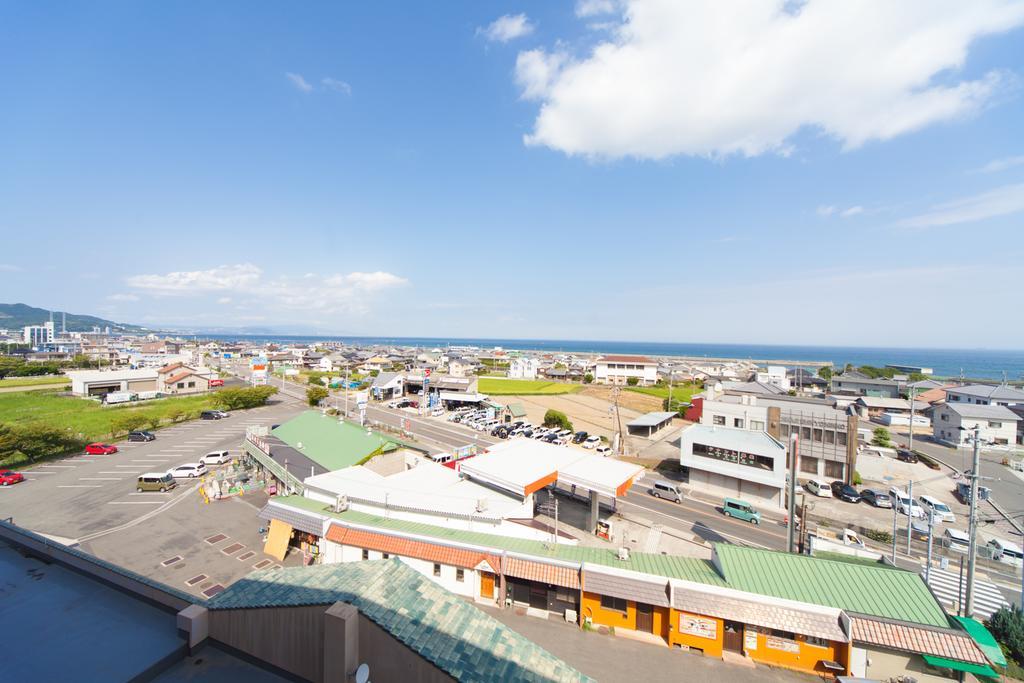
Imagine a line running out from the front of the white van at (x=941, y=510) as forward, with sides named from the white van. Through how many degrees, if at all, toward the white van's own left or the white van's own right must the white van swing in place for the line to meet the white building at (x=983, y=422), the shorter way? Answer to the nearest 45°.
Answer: approximately 135° to the white van's own left

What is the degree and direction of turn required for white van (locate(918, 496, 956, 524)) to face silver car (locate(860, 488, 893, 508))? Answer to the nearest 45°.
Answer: approximately 135° to its right

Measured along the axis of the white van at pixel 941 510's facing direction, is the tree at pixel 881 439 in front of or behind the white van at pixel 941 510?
behind

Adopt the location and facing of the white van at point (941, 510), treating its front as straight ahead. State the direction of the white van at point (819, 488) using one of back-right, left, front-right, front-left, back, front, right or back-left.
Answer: back-right

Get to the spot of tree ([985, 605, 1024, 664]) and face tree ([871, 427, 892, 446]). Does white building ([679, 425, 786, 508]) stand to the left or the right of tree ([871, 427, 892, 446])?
left

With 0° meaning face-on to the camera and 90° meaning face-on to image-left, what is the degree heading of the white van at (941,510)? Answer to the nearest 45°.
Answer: approximately 315°

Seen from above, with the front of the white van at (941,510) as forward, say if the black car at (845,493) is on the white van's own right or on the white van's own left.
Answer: on the white van's own right

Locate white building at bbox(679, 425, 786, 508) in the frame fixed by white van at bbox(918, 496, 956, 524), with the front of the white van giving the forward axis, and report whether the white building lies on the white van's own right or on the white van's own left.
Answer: on the white van's own right

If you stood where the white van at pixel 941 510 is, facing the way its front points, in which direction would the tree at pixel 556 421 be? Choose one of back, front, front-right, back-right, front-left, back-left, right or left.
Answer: back-right
